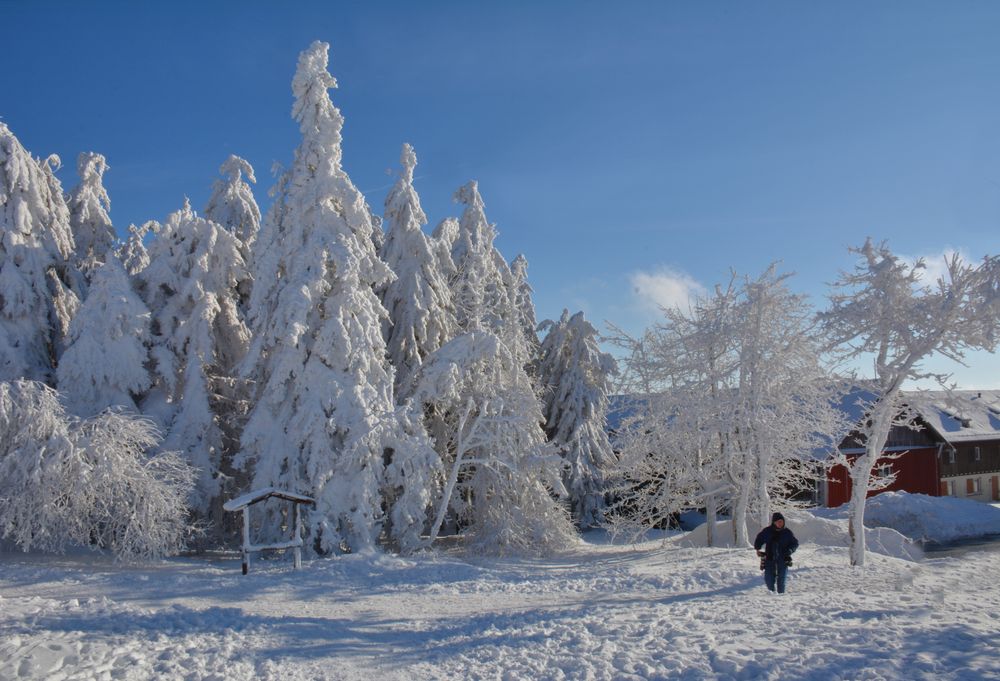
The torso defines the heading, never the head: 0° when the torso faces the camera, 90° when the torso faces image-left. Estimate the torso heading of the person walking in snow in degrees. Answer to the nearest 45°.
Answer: approximately 0°

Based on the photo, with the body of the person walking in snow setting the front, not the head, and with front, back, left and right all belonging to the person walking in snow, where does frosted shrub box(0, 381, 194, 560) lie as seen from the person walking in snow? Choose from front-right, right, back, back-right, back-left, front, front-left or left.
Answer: right

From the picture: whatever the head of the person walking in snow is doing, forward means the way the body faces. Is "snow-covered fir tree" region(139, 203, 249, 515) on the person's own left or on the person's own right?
on the person's own right

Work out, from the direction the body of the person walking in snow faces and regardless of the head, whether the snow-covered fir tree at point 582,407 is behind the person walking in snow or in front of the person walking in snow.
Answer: behind

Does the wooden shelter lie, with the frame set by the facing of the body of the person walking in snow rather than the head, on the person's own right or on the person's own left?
on the person's own right

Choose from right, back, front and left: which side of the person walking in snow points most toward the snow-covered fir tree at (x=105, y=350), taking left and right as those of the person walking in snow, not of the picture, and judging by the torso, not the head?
right

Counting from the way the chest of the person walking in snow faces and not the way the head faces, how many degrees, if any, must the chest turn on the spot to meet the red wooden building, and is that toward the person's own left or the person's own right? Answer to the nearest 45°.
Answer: approximately 180°

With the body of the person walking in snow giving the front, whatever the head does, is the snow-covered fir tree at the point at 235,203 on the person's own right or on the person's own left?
on the person's own right

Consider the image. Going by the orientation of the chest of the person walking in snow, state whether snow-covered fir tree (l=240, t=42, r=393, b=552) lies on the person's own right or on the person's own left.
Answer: on the person's own right
